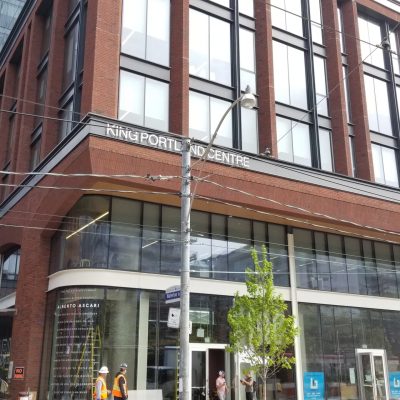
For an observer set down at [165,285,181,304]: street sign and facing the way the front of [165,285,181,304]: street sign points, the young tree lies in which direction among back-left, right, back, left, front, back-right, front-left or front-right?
back

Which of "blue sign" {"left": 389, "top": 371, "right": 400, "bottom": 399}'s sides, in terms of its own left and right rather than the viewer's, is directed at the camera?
front

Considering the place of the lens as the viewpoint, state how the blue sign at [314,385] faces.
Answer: facing the viewer

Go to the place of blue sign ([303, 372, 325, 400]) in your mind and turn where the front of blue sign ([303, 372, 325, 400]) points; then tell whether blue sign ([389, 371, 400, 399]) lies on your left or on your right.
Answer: on your left

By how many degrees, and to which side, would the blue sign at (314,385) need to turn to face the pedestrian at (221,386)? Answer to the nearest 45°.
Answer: approximately 45° to its right

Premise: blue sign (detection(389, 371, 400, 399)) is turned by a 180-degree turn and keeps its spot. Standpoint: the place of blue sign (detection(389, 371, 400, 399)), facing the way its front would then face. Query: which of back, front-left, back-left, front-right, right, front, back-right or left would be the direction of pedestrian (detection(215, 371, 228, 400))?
back-left
